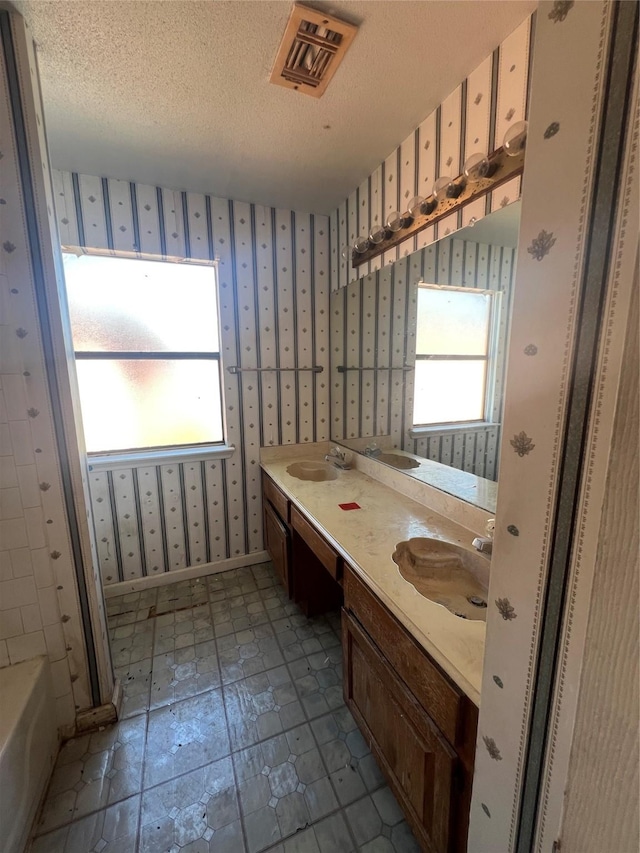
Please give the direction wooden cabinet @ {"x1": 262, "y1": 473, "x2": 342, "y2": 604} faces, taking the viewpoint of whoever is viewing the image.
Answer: facing to the left of the viewer

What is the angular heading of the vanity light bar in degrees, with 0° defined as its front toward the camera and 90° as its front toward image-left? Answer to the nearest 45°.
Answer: approximately 45°

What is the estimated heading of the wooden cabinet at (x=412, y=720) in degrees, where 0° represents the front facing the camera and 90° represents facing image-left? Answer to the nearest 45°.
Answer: approximately 45°

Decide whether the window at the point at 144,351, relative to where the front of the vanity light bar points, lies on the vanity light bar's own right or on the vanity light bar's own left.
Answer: on the vanity light bar's own right

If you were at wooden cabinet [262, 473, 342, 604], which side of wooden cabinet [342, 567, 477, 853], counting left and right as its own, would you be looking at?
right

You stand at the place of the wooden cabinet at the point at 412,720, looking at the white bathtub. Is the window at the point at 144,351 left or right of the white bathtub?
right

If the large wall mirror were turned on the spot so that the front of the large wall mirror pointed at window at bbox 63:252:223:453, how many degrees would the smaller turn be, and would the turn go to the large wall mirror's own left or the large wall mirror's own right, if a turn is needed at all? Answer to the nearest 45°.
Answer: approximately 45° to the large wall mirror's own right

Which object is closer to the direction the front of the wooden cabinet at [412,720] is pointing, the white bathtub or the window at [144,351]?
the white bathtub
